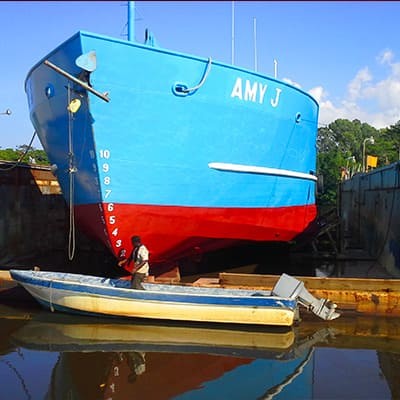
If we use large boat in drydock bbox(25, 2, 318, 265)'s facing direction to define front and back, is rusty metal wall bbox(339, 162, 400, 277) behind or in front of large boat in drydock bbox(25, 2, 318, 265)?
behind

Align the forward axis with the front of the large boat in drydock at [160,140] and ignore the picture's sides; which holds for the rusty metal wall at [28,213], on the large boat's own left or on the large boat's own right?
on the large boat's own right

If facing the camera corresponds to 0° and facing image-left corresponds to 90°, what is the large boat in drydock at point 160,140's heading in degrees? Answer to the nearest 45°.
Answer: approximately 45°

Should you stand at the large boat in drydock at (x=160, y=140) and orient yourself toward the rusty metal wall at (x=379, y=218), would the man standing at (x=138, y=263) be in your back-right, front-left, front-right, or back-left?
back-right

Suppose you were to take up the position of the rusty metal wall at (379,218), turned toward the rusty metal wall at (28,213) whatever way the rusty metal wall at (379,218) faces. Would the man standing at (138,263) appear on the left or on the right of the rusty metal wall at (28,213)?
left

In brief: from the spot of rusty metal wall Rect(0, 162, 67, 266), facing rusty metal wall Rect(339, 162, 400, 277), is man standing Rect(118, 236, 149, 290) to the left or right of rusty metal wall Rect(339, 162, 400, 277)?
right
